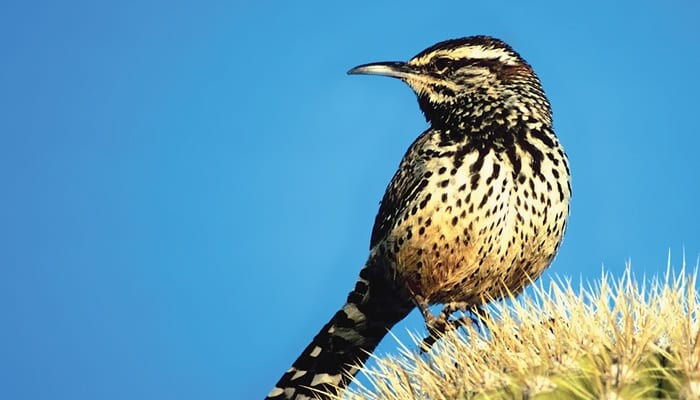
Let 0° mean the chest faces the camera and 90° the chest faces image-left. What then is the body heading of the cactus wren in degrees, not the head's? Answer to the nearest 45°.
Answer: approximately 315°
